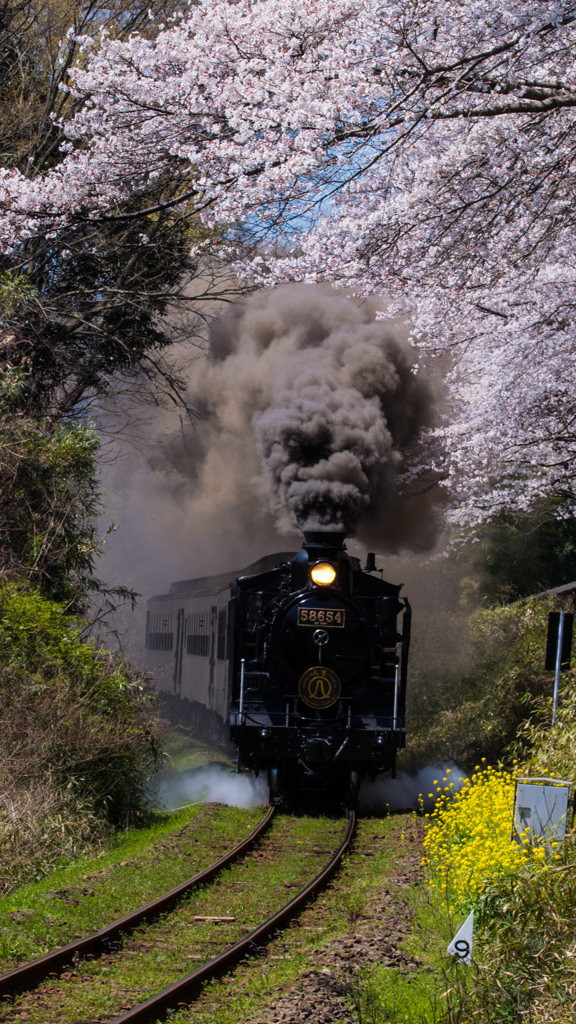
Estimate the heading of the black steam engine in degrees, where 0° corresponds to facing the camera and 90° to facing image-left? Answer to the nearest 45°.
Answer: approximately 0°

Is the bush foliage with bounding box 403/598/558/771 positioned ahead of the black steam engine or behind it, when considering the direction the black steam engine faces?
behind

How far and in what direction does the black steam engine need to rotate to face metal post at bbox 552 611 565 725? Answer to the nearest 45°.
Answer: approximately 45° to its left

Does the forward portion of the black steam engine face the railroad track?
yes
